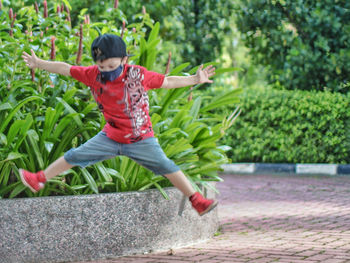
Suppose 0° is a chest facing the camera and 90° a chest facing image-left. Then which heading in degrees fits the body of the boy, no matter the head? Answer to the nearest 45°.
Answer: approximately 0°

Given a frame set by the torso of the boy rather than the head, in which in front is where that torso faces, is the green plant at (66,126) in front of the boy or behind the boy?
behind

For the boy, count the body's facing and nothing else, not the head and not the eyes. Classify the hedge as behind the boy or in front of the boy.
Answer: behind

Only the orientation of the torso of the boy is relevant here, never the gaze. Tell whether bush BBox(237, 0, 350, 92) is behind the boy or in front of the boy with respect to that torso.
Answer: behind

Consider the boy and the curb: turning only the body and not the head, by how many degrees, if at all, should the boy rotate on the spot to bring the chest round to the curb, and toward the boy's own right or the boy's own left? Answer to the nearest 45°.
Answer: approximately 135° to the boy's own left
